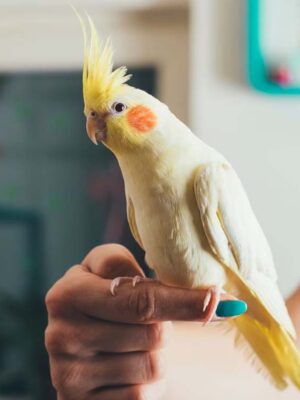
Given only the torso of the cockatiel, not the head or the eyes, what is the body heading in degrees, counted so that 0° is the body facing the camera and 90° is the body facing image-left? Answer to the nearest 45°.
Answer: approximately 45°
